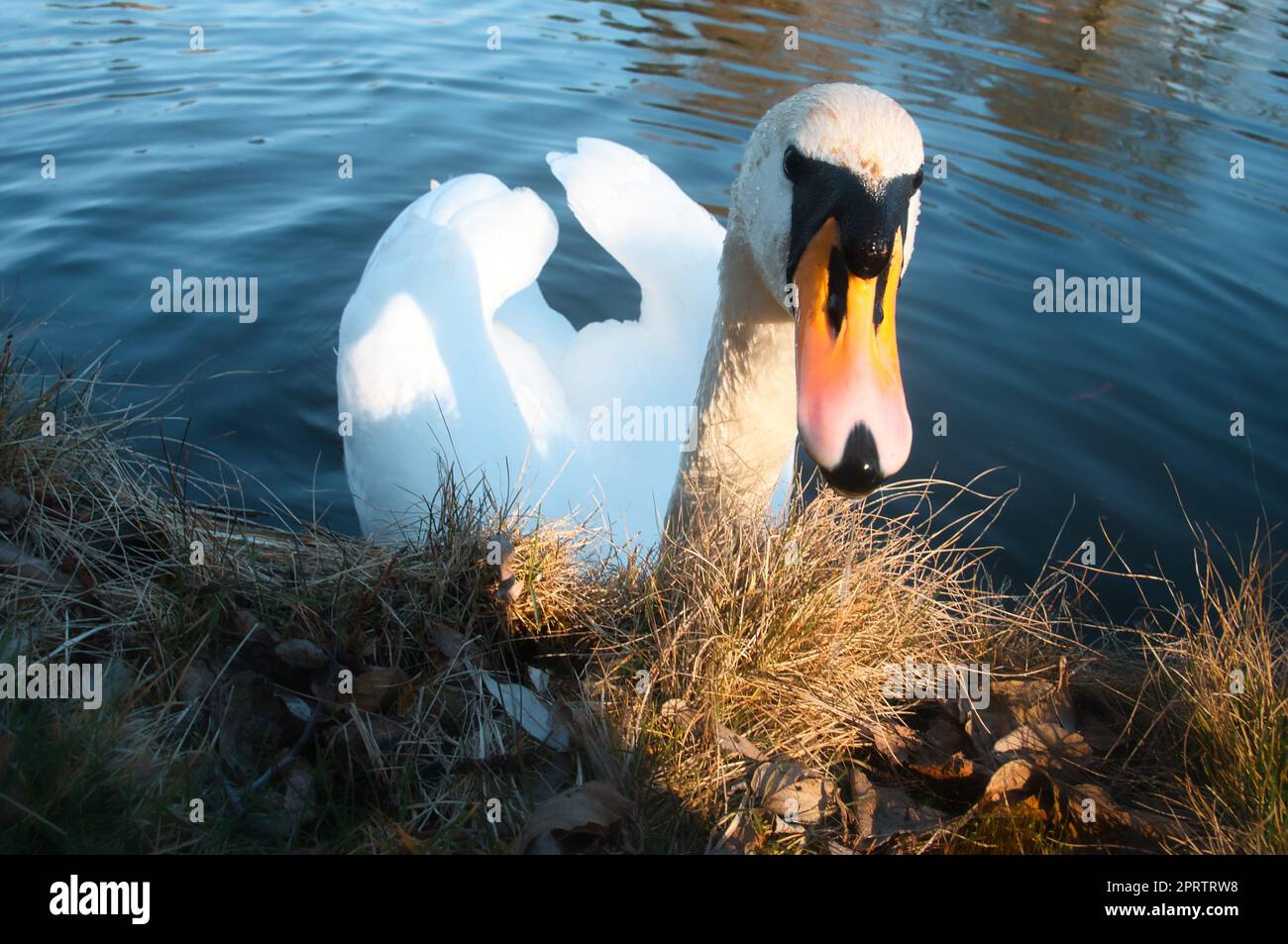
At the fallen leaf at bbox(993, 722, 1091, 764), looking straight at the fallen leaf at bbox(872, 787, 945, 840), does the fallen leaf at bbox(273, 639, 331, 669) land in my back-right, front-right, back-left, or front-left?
front-right

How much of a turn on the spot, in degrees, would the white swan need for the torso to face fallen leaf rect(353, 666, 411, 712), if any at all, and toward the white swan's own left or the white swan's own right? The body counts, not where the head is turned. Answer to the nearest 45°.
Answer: approximately 45° to the white swan's own right

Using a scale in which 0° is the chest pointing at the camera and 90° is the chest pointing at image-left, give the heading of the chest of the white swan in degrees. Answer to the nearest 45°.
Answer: approximately 315°

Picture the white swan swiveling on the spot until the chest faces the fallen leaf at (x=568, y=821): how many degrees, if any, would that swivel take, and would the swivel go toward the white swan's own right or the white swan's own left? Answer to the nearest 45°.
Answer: approximately 45° to the white swan's own right

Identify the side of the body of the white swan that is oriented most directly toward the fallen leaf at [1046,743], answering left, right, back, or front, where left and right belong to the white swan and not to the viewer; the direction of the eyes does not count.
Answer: front

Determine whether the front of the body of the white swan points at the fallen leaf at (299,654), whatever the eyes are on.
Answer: no

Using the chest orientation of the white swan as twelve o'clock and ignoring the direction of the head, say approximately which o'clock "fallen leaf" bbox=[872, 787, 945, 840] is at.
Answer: The fallen leaf is roughly at 1 o'clock from the white swan.
